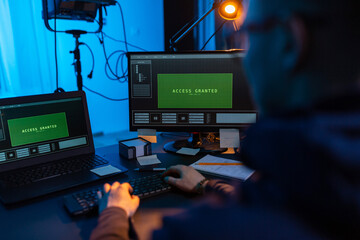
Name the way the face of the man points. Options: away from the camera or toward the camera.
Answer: away from the camera

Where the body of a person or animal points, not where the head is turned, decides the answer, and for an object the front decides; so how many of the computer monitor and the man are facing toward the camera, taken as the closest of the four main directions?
1

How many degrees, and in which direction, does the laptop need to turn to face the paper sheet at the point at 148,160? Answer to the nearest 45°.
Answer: approximately 45° to its left

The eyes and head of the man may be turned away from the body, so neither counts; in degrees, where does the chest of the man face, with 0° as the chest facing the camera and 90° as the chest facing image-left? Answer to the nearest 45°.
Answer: approximately 135°

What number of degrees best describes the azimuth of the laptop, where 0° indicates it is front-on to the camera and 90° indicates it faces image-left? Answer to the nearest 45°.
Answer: approximately 315°
